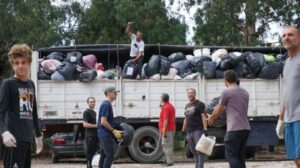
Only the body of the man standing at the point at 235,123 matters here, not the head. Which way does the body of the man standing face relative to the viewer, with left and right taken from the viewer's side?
facing away from the viewer and to the left of the viewer

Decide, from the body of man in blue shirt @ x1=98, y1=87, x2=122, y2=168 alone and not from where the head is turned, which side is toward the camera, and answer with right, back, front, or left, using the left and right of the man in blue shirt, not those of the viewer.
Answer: right

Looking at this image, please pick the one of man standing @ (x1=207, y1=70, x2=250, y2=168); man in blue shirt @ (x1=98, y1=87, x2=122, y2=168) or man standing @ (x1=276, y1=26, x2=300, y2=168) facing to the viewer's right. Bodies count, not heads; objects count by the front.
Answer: the man in blue shirt

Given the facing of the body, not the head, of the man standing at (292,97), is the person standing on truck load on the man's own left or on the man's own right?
on the man's own right

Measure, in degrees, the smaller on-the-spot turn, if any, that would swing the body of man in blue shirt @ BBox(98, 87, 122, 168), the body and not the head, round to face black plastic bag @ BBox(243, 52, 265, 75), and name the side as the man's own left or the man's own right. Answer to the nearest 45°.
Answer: approximately 45° to the man's own left

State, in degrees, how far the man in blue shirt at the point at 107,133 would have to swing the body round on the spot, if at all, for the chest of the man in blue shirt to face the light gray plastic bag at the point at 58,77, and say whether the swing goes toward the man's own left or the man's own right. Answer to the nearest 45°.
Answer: approximately 90° to the man's own left
